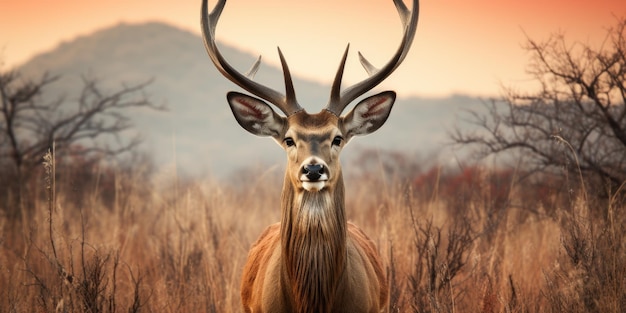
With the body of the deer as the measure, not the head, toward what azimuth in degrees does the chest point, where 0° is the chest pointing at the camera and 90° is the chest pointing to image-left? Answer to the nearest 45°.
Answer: approximately 0°
